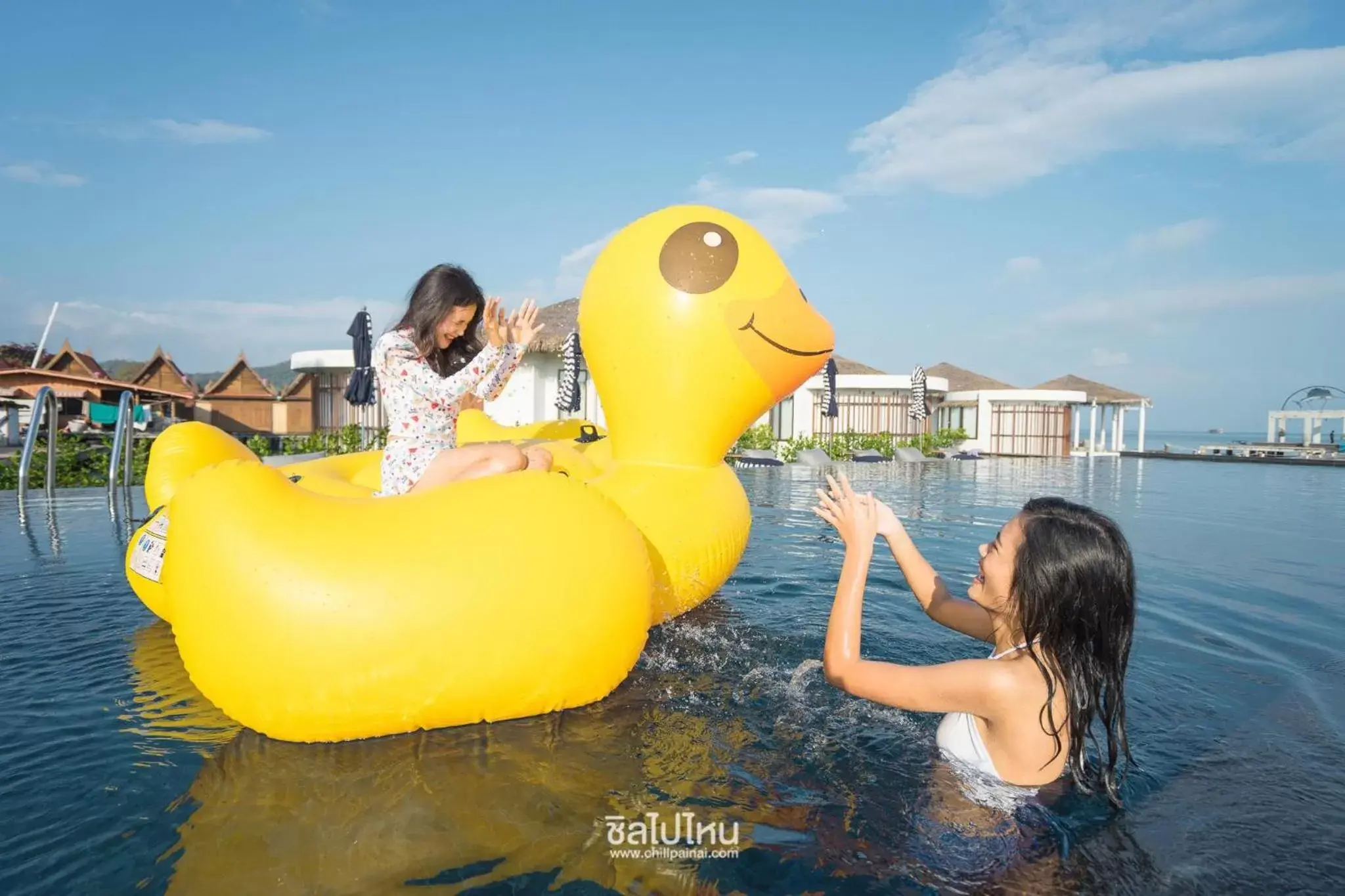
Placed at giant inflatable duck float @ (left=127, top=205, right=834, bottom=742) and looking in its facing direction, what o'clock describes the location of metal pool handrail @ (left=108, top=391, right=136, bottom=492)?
The metal pool handrail is roughly at 8 o'clock from the giant inflatable duck float.

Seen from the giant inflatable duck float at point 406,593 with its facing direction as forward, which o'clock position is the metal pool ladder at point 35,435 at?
The metal pool ladder is roughly at 8 o'clock from the giant inflatable duck float.

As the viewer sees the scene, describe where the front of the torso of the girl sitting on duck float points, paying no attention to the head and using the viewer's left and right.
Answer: facing to the right of the viewer

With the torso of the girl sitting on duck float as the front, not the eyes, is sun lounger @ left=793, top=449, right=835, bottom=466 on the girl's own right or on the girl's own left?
on the girl's own left

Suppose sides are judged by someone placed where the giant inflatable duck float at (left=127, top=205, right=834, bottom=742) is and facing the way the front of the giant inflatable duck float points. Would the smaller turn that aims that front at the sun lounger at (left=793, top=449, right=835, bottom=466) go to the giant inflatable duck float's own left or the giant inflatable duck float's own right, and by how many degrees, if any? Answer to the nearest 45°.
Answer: approximately 45° to the giant inflatable duck float's own left

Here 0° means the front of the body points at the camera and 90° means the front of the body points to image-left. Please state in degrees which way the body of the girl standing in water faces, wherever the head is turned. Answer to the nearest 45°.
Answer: approximately 90°

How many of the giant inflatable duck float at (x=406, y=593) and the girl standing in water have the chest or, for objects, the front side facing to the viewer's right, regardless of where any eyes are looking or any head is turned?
1

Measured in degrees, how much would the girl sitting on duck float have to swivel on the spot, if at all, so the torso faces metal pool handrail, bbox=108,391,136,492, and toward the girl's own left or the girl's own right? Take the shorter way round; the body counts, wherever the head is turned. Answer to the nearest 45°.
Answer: approximately 135° to the girl's own left

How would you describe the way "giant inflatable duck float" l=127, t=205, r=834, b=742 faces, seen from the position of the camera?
facing to the right of the viewer
